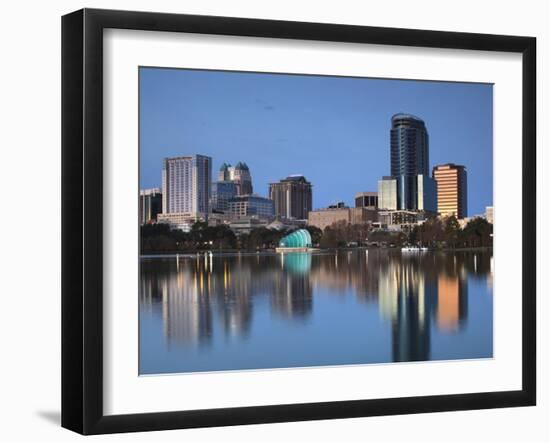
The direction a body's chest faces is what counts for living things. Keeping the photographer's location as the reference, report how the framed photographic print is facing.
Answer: facing the viewer and to the right of the viewer
